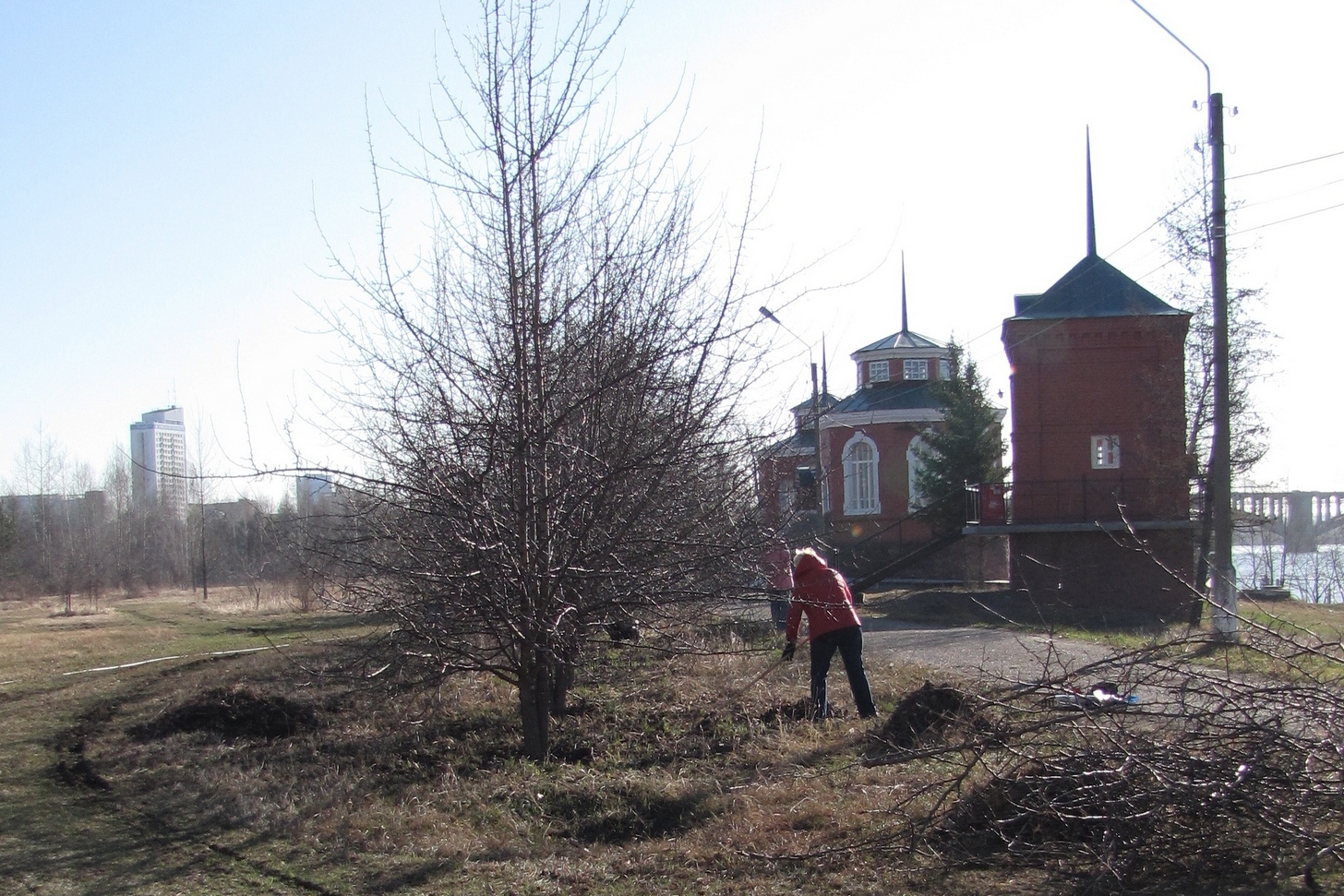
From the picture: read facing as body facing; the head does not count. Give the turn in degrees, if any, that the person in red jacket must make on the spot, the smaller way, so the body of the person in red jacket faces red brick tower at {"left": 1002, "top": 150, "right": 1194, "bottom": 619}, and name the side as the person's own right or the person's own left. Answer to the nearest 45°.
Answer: approximately 45° to the person's own right

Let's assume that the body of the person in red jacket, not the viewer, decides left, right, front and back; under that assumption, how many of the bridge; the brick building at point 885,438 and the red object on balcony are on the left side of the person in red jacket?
0

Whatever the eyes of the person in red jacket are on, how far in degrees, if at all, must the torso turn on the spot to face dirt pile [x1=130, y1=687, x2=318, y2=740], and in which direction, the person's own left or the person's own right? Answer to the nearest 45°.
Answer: approximately 45° to the person's own left

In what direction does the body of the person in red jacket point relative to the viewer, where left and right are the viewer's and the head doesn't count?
facing away from the viewer and to the left of the viewer

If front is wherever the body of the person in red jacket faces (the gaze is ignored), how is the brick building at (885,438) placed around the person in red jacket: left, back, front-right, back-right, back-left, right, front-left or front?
front-right

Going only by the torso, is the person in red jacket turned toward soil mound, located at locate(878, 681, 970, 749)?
no

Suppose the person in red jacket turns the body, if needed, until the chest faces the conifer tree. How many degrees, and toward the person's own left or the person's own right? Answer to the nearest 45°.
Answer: approximately 45° to the person's own right

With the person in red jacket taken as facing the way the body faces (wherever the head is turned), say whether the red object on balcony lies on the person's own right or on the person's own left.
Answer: on the person's own right
